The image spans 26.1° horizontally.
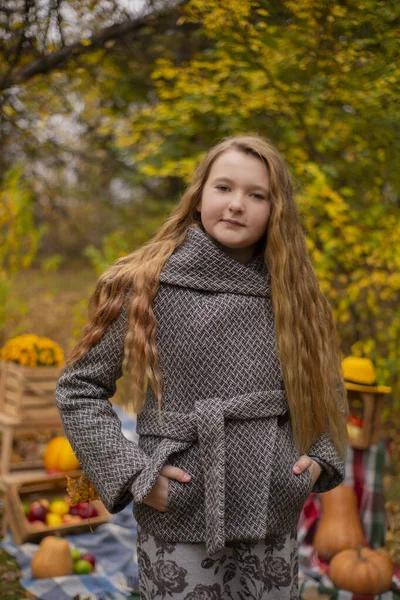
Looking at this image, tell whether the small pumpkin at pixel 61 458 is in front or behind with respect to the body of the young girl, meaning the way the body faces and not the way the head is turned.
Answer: behind

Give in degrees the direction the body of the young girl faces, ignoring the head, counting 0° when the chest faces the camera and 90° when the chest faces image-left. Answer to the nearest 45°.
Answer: approximately 0°

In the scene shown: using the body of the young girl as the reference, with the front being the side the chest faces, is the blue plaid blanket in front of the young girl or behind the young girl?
behind

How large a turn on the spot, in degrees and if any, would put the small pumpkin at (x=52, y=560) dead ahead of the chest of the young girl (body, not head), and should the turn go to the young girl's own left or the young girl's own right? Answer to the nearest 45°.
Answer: approximately 135° to the young girl's own right

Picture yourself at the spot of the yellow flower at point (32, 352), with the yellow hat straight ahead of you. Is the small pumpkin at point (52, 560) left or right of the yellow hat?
right

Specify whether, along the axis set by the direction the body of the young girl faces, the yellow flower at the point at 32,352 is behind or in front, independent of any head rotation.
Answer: behind
